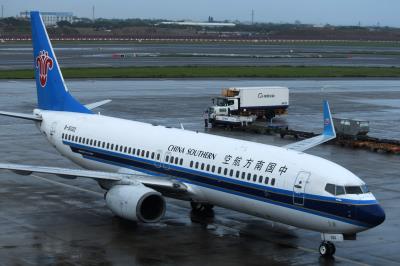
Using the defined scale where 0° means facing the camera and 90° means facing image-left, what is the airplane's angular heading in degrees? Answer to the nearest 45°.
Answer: approximately 315°
